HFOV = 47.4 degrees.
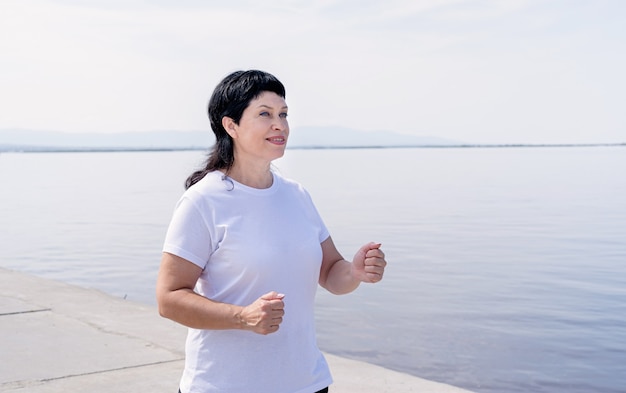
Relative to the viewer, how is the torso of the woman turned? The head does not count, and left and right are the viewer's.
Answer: facing the viewer and to the right of the viewer

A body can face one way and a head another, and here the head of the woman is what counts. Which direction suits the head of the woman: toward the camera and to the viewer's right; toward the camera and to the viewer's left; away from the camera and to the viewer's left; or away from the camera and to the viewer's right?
toward the camera and to the viewer's right
